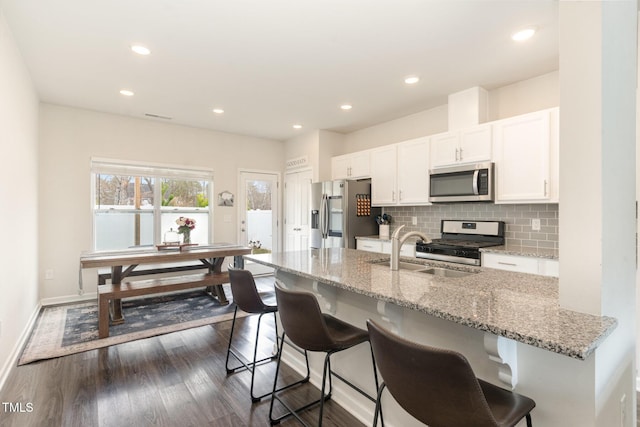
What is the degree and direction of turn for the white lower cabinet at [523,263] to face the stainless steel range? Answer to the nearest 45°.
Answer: approximately 90° to its right

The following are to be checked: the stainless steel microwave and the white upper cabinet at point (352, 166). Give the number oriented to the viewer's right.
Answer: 0

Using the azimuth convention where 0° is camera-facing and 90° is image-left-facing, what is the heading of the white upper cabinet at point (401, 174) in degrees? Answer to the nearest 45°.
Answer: approximately 45°

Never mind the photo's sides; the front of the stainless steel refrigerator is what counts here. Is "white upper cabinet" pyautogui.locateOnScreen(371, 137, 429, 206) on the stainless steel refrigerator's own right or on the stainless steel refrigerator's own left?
on the stainless steel refrigerator's own left

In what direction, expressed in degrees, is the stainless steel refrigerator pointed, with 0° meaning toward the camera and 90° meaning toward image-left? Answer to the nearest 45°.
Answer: approximately 45°

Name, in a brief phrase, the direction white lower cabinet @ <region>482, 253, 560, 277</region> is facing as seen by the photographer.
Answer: facing the viewer and to the left of the viewer

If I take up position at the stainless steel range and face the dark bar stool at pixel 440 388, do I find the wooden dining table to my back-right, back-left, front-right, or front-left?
front-right

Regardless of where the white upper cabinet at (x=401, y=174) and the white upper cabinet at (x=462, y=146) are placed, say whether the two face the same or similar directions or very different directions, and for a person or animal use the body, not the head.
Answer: same or similar directions

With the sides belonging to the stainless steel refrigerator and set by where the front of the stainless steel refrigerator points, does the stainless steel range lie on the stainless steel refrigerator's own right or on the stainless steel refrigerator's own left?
on the stainless steel refrigerator's own left

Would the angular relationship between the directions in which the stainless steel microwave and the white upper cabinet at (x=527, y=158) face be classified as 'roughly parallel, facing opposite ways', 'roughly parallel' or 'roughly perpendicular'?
roughly parallel

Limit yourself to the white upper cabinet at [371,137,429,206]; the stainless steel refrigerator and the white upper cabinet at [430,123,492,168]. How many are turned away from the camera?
0
